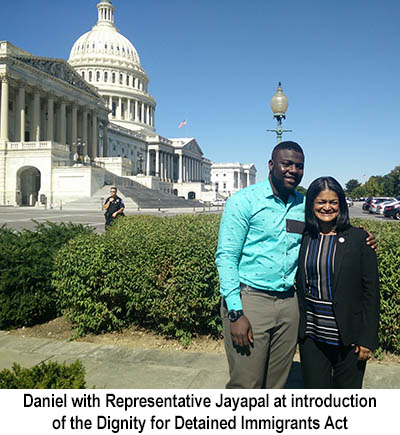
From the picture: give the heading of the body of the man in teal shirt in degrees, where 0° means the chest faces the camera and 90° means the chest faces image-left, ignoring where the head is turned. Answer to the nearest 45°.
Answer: approximately 315°

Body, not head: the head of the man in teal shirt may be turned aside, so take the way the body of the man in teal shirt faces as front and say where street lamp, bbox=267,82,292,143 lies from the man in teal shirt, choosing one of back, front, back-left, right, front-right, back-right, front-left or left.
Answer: back-left

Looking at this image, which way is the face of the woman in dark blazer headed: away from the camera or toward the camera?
toward the camera

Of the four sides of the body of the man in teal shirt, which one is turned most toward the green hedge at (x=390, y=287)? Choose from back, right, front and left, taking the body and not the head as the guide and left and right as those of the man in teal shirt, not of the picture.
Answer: left

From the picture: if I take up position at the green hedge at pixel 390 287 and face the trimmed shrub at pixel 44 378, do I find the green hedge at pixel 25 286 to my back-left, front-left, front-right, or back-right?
front-right

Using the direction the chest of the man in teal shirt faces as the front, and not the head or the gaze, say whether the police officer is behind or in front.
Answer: behind

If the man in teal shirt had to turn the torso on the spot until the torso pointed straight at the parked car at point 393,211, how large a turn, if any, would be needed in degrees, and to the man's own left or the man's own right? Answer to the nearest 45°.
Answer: approximately 135° to the man's own left

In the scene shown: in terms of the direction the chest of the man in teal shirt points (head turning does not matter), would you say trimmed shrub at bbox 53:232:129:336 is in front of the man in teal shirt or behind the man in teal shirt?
behind
